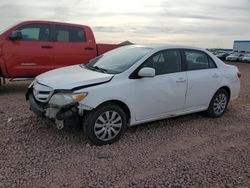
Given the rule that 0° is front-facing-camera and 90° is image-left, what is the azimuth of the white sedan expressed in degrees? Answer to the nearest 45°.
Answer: approximately 45°

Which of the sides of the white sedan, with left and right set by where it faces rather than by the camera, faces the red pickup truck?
right

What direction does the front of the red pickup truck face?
to the viewer's left

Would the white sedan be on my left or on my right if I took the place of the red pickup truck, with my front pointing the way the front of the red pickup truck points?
on my left
